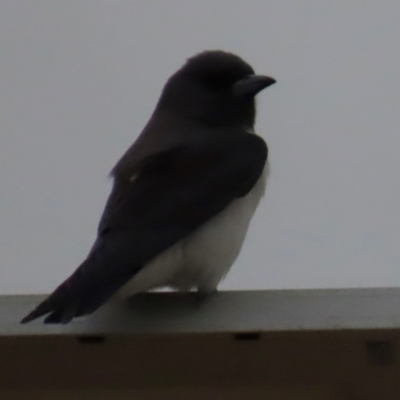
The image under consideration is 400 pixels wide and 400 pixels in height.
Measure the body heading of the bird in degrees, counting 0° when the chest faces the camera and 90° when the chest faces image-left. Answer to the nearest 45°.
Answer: approximately 270°
